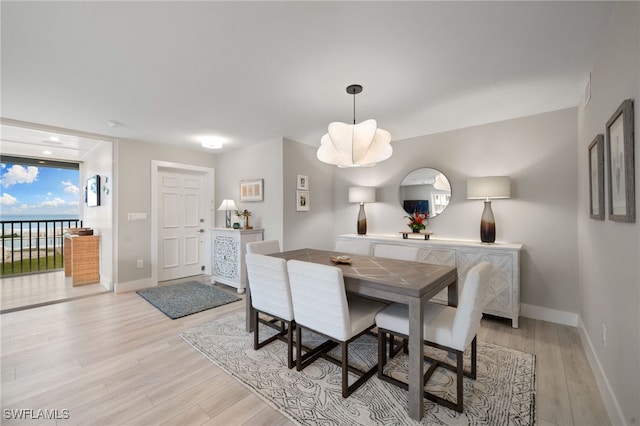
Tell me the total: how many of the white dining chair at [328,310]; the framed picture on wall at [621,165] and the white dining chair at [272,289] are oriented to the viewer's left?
1

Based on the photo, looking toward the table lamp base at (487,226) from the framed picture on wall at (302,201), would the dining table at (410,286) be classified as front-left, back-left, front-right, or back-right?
front-right

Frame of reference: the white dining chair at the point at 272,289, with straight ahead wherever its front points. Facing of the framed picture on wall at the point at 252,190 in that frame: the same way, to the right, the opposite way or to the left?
the opposite way

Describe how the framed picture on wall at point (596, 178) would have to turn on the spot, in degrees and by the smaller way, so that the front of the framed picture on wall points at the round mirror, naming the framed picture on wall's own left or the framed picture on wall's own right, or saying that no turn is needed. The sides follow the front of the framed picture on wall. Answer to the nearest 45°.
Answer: approximately 45° to the framed picture on wall's own right

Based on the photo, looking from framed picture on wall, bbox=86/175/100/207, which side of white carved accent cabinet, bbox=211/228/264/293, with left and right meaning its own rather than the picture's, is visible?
right

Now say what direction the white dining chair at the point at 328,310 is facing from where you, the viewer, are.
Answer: facing away from the viewer and to the right of the viewer

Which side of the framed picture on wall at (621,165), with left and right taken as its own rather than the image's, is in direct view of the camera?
left

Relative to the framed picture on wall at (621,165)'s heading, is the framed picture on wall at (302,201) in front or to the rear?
in front

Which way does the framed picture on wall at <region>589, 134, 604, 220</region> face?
to the viewer's left

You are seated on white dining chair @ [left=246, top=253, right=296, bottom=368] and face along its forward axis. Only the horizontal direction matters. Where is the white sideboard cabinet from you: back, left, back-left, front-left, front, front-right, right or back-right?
front-right

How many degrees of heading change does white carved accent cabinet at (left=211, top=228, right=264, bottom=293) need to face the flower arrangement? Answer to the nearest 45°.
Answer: approximately 90° to its left

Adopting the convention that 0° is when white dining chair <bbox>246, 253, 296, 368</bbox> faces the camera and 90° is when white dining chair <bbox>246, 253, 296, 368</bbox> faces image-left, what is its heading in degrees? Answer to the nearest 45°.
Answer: approximately 225°

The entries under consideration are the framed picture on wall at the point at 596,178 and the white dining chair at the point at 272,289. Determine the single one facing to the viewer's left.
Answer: the framed picture on wall

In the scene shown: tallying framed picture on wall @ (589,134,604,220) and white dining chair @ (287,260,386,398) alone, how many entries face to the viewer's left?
1

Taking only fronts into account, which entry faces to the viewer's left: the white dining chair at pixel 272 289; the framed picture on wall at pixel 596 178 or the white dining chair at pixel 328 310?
the framed picture on wall

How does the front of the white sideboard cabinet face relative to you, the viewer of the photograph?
facing the viewer and to the left of the viewer

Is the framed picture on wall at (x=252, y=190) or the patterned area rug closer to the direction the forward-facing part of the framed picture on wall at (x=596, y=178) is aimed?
the framed picture on wall

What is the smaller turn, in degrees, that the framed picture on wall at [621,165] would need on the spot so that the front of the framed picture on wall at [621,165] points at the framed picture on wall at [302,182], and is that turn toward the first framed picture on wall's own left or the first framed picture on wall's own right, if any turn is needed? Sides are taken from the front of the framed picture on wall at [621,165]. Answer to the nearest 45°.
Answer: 0° — it already faces it
